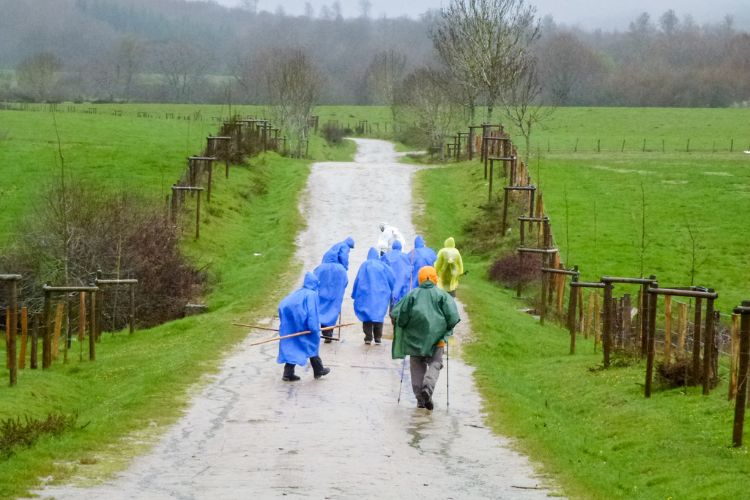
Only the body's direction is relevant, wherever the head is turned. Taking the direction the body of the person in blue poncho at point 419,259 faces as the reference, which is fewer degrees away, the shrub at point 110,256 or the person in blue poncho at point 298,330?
the shrub

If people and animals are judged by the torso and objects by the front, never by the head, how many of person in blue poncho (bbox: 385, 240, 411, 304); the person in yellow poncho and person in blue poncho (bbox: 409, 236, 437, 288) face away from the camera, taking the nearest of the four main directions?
3

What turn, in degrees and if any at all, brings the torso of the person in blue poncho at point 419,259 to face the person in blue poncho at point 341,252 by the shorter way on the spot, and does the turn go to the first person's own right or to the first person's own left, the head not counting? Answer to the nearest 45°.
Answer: approximately 135° to the first person's own left

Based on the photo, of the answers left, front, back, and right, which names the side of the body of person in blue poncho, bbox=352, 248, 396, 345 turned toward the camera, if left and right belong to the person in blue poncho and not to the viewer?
back

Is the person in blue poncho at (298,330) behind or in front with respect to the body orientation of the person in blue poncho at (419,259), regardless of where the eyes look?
behind

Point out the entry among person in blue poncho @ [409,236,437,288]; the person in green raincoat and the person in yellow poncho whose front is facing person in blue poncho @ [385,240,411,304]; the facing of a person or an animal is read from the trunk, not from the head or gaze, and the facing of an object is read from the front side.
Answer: the person in green raincoat

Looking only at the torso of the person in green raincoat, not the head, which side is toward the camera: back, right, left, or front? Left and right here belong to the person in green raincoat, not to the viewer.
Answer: back

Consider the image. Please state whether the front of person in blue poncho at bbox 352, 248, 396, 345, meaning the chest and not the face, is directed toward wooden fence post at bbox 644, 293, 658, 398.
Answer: no

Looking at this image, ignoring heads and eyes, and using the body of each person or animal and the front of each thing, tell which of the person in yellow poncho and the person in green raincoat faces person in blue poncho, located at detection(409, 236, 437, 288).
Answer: the person in green raincoat

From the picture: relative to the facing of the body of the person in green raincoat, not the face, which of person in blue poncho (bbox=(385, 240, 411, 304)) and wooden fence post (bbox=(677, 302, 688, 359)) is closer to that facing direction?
the person in blue poncho

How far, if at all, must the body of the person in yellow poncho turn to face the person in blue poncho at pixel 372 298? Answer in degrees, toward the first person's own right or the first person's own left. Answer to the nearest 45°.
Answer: approximately 180°

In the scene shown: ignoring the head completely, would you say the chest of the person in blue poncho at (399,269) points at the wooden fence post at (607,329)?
no

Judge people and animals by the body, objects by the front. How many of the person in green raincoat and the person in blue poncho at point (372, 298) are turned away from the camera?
2

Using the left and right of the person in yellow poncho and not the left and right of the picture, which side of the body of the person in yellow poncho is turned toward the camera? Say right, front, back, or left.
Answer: back

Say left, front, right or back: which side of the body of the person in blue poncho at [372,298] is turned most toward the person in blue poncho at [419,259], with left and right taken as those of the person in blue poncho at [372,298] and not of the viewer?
front

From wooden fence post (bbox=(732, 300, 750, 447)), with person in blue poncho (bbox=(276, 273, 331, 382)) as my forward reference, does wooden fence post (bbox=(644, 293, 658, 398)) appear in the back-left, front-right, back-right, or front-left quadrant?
front-right

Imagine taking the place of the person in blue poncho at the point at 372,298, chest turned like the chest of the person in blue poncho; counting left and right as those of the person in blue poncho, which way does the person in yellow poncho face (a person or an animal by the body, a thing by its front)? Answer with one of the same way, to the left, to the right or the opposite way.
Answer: the same way

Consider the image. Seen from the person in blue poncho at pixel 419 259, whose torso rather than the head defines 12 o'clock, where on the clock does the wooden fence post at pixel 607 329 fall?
The wooden fence post is roughly at 5 o'clock from the person in blue poncho.

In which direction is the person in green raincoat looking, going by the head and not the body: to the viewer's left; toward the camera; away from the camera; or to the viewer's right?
away from the camera

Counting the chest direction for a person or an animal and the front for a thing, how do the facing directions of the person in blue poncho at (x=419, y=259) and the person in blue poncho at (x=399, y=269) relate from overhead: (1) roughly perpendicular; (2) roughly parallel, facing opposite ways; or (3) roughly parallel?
roughly parallel

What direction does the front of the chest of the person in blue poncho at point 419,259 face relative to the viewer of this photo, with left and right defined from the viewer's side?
facing away from the viewer

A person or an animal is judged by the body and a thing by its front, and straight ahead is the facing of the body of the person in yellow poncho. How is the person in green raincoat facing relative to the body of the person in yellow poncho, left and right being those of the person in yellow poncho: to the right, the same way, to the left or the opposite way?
the same way

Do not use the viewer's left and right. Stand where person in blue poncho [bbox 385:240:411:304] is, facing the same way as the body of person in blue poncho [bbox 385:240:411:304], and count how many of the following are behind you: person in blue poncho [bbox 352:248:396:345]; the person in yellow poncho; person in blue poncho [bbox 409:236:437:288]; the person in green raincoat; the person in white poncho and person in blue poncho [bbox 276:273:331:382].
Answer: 3

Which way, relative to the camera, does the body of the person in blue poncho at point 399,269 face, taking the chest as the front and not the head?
away from the camera
